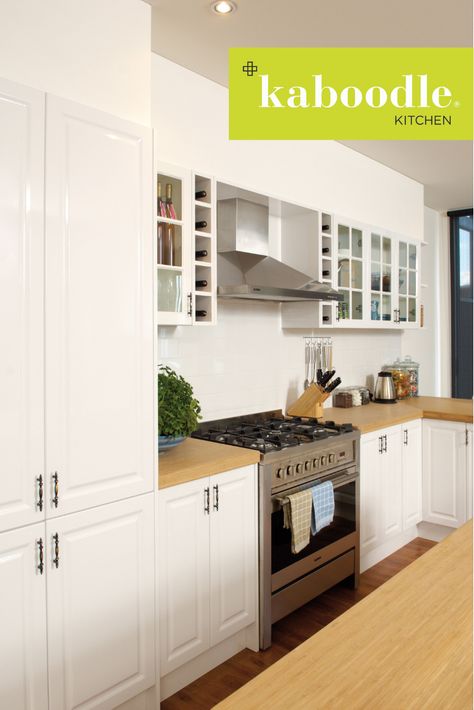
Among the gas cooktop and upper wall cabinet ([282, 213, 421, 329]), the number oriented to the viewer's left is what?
0

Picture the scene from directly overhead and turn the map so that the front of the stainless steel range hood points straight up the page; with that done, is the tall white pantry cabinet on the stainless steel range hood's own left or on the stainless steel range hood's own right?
on the stainless steel range hood's own right

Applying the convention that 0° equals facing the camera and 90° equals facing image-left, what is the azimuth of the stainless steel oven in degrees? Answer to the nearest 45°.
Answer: approximately 315°

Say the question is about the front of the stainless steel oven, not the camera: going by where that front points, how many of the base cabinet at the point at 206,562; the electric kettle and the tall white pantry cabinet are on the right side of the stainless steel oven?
2

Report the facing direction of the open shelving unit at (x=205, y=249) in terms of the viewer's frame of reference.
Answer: facing the viewer and to the right of the viewer

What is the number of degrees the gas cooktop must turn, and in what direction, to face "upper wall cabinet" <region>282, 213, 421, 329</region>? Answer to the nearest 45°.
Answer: approximately 90° to its left

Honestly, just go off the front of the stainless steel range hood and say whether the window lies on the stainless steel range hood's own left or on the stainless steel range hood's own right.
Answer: on the stainless steel range hood's own left
